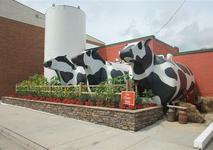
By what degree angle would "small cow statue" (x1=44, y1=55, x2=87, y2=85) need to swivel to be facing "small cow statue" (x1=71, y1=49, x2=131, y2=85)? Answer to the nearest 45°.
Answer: approximately 135° to its left

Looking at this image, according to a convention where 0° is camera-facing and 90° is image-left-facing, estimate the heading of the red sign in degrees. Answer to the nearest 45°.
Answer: approximately 0°

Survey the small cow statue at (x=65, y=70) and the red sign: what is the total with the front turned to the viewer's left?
1

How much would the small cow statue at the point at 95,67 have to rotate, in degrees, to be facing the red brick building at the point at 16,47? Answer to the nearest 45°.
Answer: approximately 45° to its right

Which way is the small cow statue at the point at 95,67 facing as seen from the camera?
to the viewer's left

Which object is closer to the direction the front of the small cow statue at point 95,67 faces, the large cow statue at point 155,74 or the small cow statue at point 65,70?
the small cow statue

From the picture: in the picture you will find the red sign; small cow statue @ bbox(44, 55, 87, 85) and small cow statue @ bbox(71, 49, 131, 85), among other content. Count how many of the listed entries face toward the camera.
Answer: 1

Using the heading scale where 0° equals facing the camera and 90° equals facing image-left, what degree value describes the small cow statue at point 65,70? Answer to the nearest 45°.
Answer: approximately 90°

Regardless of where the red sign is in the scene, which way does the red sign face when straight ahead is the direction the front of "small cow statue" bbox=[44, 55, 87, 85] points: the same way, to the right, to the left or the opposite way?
to the left

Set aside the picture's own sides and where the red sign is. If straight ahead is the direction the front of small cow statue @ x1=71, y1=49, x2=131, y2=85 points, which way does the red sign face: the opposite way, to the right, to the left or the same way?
to the left

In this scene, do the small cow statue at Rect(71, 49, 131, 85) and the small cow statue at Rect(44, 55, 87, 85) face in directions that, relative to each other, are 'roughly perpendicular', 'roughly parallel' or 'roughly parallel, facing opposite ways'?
roughly parallel

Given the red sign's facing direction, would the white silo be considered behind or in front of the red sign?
behind

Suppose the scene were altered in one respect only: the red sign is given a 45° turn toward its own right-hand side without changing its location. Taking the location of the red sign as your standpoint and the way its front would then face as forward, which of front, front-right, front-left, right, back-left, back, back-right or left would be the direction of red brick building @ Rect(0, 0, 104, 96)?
right

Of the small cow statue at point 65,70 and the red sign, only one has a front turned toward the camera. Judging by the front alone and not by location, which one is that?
the red sign

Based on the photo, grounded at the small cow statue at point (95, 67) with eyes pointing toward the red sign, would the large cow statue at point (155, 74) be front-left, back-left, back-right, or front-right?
front-left
